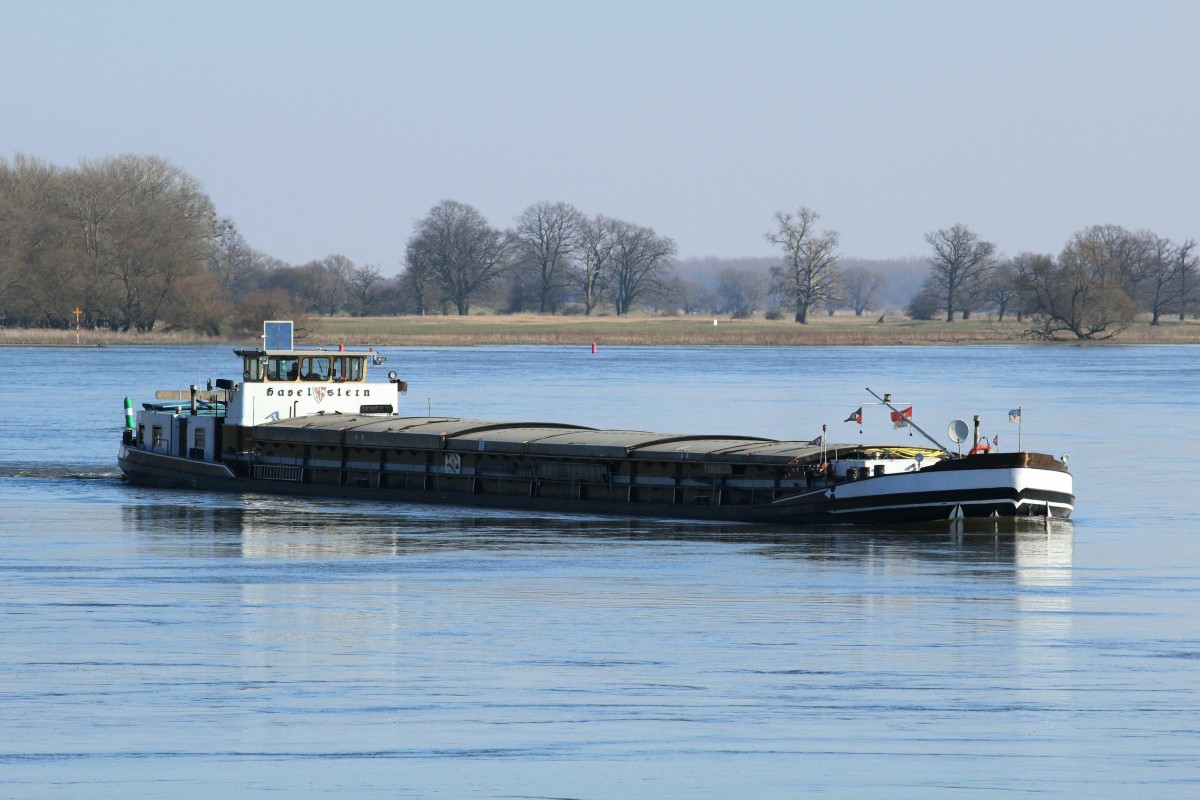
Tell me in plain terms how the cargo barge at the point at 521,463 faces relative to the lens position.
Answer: facing the viewer and to the right of the viewer
